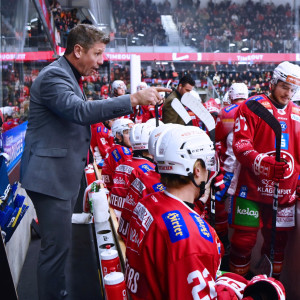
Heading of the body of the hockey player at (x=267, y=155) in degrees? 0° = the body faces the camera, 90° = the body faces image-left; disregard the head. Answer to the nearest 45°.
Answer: approximately 315°

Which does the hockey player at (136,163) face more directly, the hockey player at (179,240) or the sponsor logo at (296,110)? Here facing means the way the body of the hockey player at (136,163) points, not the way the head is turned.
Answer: the sponsor logo

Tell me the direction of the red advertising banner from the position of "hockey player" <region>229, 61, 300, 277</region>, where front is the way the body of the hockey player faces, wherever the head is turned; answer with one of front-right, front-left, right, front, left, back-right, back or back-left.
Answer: back-left

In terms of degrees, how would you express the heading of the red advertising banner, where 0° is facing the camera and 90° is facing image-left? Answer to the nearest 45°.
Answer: approximately 0°

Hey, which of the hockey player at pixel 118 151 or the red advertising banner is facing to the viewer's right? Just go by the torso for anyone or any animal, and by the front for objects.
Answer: the hockey player

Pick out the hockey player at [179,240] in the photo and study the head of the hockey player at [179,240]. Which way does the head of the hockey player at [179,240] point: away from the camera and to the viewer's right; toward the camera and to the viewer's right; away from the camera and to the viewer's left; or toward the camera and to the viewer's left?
away from the camera and to the viewer's right

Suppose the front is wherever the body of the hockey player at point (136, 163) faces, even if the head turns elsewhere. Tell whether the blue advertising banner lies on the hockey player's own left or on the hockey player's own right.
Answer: on the hockey player's own left

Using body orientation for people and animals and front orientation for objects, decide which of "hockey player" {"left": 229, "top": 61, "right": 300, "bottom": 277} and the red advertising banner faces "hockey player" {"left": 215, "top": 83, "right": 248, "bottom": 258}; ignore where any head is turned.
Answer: the red advertising banner

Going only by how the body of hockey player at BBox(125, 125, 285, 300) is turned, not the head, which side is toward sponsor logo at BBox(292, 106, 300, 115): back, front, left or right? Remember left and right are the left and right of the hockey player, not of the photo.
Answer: front

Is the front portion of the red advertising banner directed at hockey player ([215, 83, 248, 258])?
yes

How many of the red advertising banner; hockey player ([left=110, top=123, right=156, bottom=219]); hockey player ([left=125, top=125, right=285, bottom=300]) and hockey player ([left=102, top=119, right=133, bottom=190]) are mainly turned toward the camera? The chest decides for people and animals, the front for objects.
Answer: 1

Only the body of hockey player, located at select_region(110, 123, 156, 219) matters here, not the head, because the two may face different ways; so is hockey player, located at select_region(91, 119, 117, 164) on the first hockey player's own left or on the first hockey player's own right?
on the first hockey player's own left
